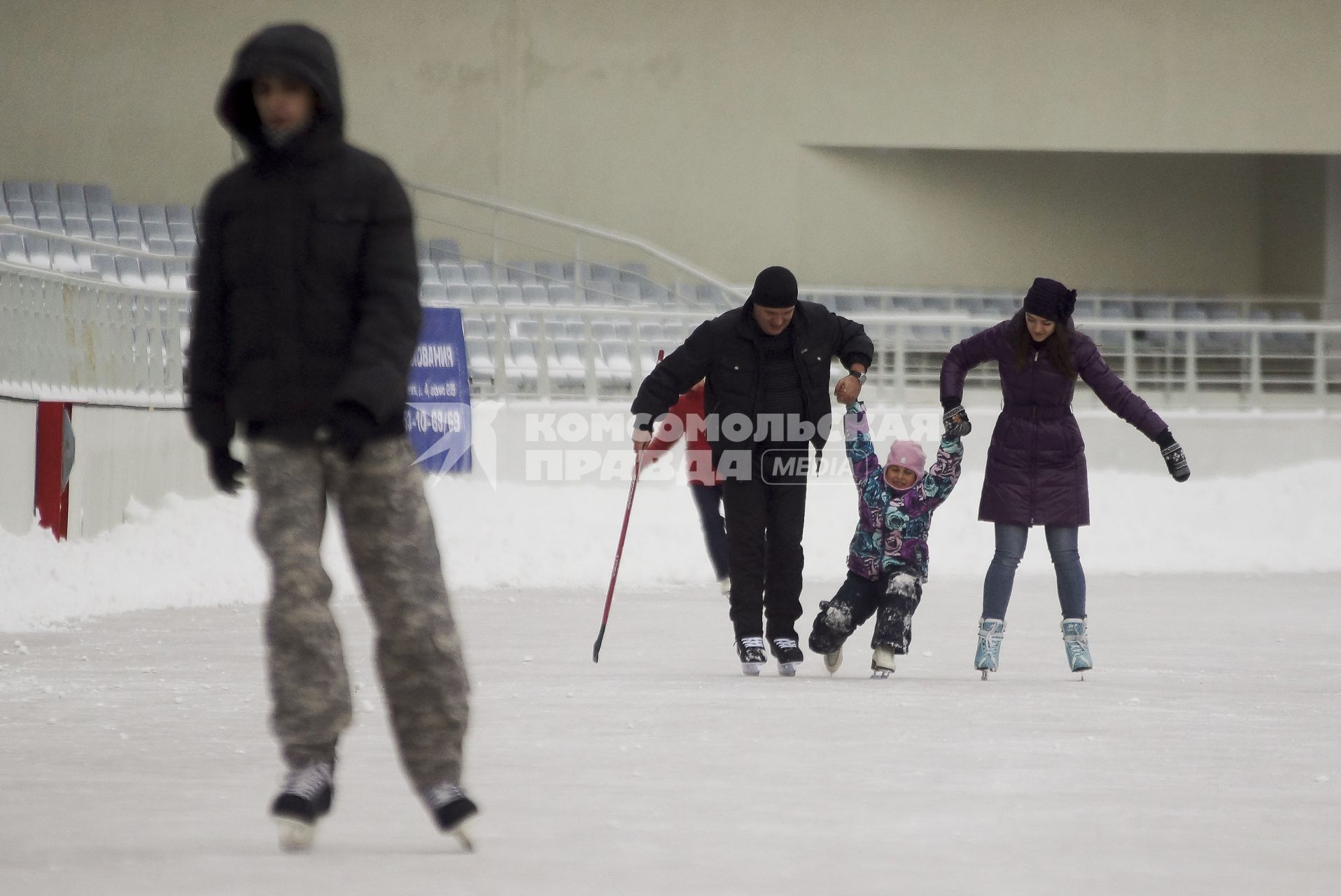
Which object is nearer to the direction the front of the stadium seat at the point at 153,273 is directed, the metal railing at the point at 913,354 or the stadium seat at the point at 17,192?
the metal railing

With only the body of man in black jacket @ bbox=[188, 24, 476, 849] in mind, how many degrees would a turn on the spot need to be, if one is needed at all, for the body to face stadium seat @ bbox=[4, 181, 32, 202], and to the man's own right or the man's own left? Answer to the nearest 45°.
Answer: approximately 180°

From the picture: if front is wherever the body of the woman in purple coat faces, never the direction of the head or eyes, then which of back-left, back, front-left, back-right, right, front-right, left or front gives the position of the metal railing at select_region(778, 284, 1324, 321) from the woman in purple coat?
back

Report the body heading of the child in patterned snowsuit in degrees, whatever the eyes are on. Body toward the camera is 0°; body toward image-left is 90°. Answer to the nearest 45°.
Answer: approximately 0°

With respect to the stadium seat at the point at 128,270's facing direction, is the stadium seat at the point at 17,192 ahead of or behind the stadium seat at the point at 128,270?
behind

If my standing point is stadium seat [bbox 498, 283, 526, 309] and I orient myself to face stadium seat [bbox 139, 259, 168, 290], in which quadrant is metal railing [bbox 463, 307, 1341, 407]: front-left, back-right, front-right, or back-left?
back-left

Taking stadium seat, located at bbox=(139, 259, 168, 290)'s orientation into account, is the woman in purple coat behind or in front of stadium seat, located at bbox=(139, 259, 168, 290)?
in front

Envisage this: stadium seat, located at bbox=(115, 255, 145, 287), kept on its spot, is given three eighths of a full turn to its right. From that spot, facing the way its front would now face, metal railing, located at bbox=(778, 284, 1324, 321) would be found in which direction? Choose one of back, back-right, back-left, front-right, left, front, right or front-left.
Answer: back

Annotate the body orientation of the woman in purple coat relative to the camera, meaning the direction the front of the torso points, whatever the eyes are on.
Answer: toward the camera

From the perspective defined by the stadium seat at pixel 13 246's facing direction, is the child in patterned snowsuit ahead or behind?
ahead

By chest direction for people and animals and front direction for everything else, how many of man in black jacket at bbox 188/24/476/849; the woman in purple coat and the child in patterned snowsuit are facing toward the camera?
3

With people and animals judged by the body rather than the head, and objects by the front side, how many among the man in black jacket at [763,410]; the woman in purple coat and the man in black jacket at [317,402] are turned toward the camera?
3

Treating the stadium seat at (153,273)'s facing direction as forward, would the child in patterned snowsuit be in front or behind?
in front
